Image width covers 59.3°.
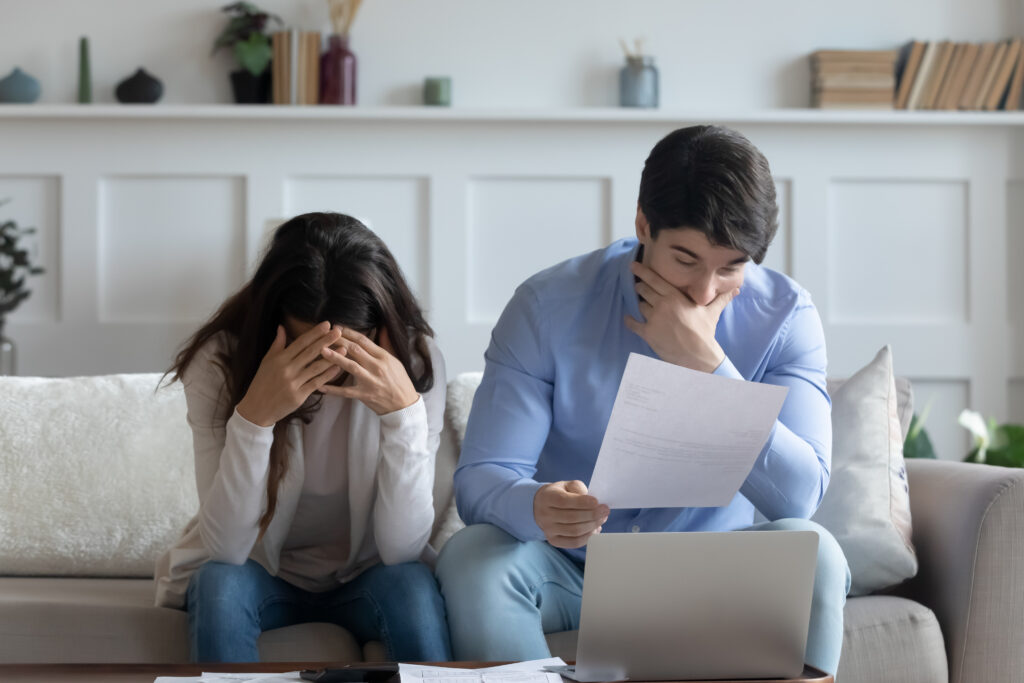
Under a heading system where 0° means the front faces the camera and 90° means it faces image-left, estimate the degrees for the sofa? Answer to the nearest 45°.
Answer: approximately 0°

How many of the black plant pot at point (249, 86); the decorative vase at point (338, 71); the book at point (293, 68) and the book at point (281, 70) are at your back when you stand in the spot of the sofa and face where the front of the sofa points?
4

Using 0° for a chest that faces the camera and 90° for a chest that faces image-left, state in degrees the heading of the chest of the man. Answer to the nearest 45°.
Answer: approximately 0°

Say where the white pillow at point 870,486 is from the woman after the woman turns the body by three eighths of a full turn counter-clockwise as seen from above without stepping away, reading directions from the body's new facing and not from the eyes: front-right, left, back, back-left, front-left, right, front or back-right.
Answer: front-right

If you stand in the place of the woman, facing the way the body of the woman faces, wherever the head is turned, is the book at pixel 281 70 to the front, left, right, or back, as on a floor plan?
back

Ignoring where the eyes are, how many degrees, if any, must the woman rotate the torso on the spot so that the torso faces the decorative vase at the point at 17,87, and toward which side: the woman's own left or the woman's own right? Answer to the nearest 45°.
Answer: approximately 135° to the woman's own right

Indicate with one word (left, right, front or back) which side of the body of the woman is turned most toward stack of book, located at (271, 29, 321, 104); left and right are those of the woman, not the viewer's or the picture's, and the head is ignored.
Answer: back

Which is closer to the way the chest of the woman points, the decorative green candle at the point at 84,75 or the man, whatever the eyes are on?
the man

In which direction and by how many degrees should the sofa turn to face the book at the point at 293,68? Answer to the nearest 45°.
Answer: approximately 180°

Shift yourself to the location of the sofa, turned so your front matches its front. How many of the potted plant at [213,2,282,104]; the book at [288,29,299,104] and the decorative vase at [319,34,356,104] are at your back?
3

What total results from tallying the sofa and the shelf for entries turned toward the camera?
2

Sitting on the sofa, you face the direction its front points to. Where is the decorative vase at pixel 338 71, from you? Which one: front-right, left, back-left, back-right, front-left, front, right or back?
back
